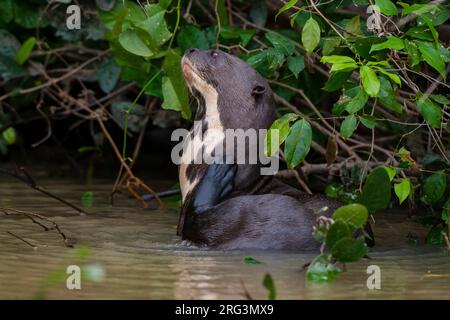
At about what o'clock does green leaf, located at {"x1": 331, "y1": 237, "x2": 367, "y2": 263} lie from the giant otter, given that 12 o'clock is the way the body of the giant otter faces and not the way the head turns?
The green leaf is roughly at 8 o'clock from the giant otter.

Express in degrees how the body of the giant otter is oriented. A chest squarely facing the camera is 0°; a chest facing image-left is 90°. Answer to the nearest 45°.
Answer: approximately 90°

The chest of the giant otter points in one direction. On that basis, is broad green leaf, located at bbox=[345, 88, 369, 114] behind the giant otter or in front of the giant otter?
behind

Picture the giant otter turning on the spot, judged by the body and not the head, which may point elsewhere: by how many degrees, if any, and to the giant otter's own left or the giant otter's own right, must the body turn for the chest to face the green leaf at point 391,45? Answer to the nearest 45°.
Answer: approximately 135° to the giant otter's own left
